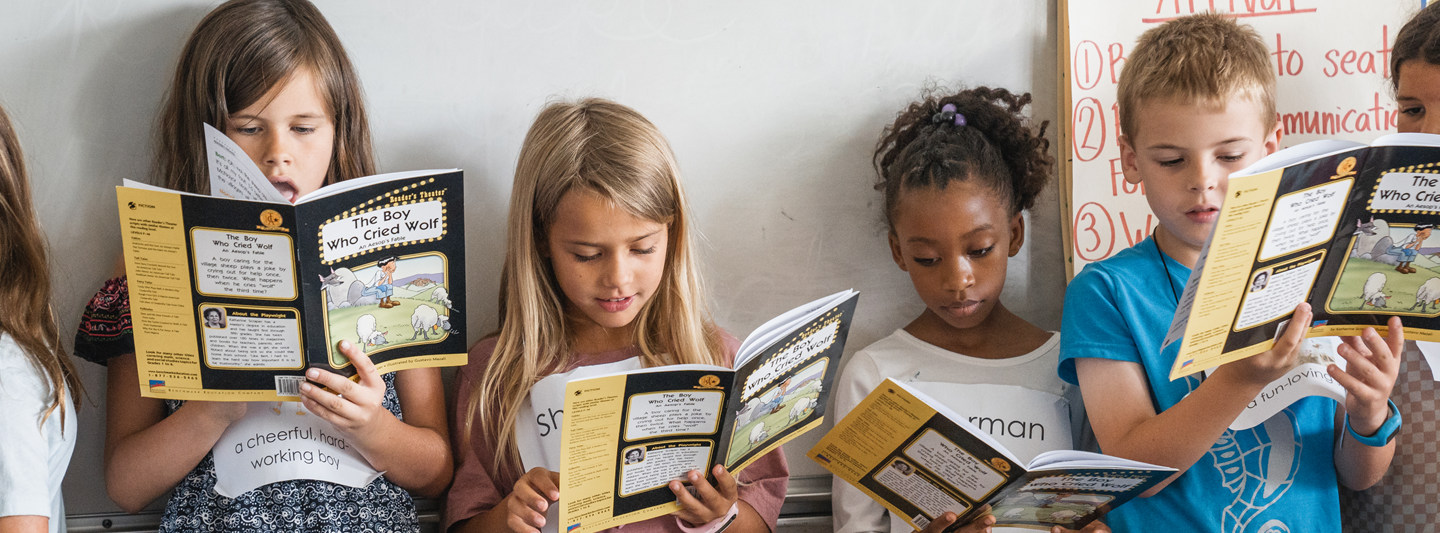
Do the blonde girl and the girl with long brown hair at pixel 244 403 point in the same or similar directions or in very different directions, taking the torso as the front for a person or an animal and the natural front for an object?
same or similar directions

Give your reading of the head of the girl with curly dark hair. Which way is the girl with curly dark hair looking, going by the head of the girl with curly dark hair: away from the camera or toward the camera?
toward the camera

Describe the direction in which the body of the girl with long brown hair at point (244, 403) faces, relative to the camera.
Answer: toward the camera

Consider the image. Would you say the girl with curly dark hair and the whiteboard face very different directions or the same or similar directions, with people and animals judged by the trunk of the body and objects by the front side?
same or similar directions

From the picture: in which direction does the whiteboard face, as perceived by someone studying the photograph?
facing the viewer

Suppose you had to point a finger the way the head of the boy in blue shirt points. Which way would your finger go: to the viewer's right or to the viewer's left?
to the viewer's right

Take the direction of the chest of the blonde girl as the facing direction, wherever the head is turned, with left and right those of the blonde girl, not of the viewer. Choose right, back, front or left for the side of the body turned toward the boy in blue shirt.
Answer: left

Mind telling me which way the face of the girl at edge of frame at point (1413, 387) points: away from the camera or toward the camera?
toward the camera

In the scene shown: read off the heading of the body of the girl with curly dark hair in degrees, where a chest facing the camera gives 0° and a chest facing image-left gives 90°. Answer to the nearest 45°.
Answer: approximately 0°

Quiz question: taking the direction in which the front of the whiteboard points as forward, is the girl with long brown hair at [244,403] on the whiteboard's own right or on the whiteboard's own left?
on the whiteboard's own right
